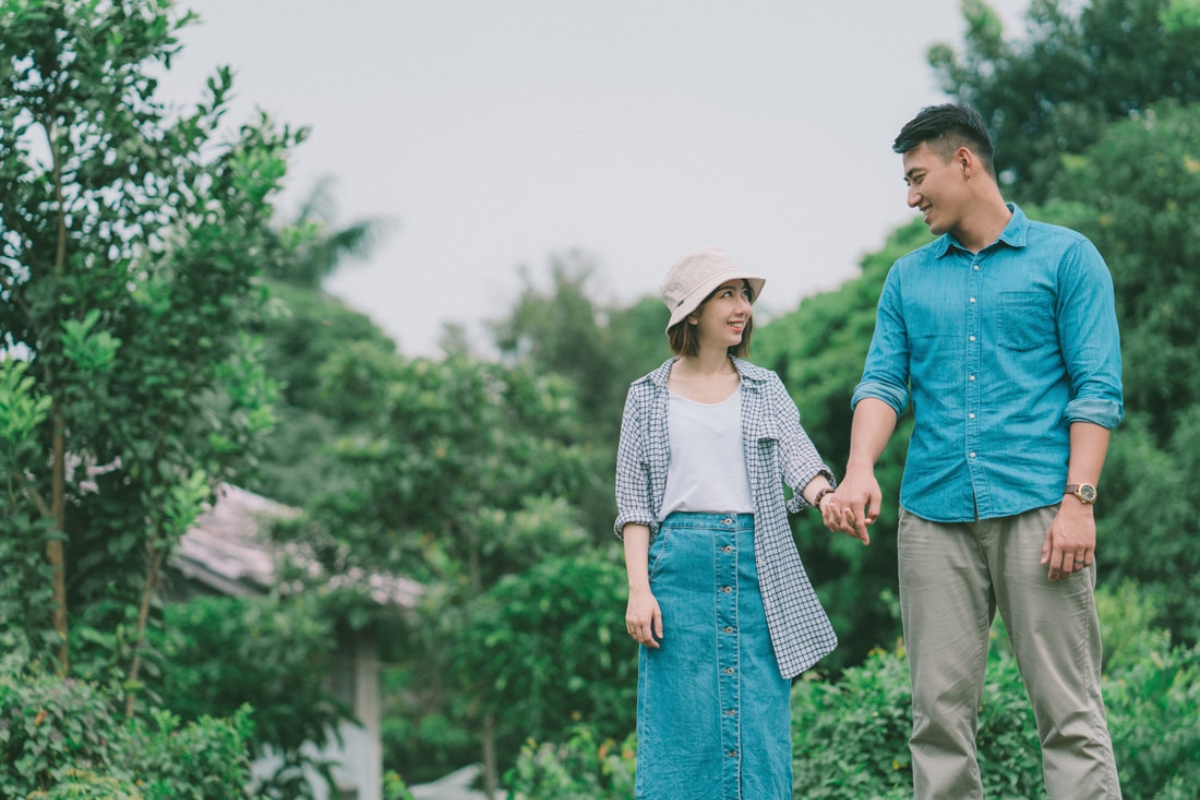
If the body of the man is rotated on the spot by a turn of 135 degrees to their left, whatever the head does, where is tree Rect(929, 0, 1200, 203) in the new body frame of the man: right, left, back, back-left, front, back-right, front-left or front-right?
front-left

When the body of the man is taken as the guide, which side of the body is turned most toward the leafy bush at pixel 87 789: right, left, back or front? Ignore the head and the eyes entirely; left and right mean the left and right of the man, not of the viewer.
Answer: right

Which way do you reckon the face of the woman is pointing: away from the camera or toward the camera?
toward the camera

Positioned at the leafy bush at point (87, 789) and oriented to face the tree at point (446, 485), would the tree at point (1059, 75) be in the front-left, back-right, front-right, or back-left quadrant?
front-right

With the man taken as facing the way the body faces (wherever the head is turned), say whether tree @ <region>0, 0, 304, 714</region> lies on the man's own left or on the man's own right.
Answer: on the man's own right

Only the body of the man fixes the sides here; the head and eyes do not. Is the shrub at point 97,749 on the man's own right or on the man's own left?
on the man's own right

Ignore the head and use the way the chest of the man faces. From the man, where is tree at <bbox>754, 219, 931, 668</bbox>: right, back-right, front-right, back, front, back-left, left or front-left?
back

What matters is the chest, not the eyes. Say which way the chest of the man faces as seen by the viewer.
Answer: toward the camera

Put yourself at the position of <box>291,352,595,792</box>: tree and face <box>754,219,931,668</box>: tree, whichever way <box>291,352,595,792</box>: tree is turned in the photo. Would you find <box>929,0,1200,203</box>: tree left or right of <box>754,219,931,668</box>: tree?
left
